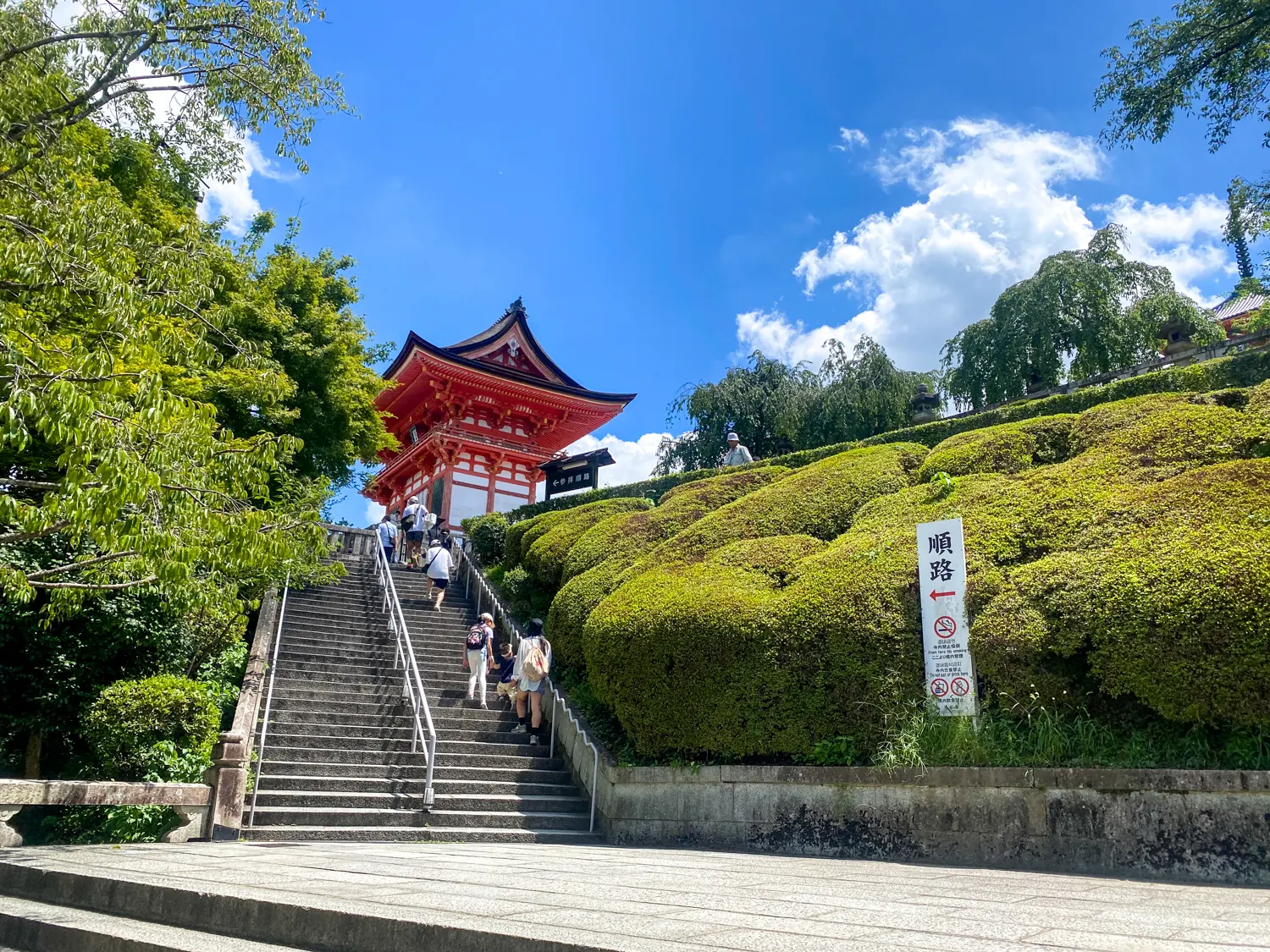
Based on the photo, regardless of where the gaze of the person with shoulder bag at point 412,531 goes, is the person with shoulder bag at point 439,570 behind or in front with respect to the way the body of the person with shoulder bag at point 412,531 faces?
behind

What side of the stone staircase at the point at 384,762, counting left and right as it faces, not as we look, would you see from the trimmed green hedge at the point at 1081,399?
left

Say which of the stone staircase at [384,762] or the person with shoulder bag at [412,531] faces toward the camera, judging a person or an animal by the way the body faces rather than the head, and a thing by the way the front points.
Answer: the stone staircase

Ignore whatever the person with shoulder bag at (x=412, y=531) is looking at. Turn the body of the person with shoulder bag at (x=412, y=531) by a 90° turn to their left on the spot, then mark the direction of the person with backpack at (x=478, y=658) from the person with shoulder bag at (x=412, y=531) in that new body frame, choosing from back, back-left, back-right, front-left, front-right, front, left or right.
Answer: left

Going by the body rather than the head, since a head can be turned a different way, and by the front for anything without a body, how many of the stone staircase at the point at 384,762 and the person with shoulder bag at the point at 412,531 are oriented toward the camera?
1

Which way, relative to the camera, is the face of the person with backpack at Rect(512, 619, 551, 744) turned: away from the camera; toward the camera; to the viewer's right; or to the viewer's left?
away from the camera

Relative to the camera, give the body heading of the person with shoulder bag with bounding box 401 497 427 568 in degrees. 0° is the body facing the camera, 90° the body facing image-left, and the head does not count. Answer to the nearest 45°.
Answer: approximately 180°

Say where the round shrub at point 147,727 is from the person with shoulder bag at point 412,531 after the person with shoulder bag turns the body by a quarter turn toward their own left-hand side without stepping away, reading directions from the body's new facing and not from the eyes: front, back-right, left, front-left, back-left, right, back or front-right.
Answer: left

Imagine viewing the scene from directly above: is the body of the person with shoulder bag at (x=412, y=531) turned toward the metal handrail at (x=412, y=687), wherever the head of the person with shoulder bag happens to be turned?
no

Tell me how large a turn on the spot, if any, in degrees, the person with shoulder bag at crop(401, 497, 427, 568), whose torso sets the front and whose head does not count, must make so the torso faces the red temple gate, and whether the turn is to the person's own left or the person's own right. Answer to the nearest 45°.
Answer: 0° — they already face it

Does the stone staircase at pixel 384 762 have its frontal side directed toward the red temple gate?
no

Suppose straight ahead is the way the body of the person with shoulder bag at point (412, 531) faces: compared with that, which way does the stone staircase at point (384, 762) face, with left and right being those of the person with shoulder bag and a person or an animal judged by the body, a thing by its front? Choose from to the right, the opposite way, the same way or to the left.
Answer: the opposite way

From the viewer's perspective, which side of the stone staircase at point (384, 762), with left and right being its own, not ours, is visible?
front
